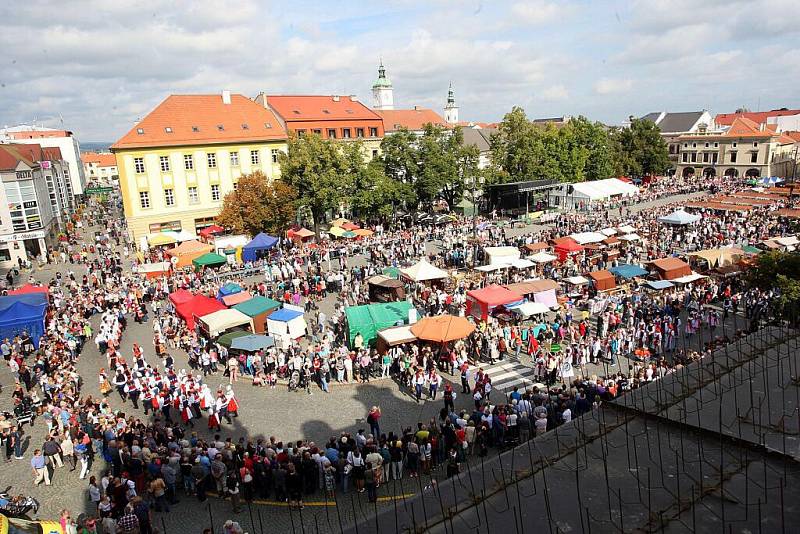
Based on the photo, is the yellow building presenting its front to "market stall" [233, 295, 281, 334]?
yes

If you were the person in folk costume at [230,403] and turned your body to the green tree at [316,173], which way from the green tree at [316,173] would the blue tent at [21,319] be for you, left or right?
left

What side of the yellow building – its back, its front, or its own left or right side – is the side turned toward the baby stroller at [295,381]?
front

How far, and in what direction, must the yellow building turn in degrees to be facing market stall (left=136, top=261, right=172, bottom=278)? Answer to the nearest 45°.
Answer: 0° — it already faces it

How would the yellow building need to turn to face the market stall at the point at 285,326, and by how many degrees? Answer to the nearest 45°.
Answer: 0° — it already faces it

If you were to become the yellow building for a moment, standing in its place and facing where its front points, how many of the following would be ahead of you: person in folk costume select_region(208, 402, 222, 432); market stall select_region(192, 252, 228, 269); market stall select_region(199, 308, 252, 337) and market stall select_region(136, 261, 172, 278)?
4

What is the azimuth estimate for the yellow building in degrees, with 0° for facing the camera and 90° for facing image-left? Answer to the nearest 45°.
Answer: approximately 0°

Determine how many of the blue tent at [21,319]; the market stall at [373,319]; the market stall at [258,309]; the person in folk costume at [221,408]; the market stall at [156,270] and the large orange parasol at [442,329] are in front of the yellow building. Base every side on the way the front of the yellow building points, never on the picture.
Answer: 6

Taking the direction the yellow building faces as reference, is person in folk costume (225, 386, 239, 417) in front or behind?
in front

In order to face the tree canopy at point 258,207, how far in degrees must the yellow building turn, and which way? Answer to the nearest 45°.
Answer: approximately 45° to its left

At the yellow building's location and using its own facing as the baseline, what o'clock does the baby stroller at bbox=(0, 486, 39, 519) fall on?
The baby stroller is roughly at 12 o'clock from the yellow building.

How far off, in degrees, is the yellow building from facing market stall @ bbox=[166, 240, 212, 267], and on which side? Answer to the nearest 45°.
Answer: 0° — it already faces it
